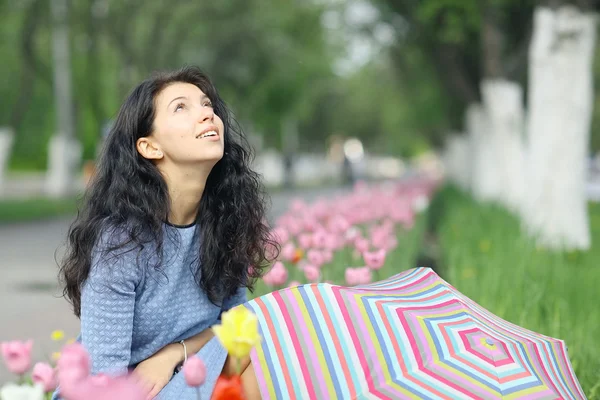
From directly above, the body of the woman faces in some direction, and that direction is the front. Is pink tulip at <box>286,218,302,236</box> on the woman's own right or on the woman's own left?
on the woman's own left

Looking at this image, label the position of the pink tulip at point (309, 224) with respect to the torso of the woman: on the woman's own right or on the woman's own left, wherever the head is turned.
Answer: on the woman's own left

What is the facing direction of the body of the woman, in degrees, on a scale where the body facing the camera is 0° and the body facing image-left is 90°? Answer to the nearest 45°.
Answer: approximately 315°

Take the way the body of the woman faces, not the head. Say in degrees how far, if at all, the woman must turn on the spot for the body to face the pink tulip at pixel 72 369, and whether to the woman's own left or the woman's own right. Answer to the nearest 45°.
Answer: approximately 45° to the woman's own right

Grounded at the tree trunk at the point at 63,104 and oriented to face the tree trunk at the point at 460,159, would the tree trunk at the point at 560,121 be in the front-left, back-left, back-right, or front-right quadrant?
front-right

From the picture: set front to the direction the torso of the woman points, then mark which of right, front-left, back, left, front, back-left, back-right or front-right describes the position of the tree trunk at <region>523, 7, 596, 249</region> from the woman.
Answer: left

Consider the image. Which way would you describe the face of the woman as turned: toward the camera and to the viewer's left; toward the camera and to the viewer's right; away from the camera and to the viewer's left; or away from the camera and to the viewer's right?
toward the camera and to the viewer's right

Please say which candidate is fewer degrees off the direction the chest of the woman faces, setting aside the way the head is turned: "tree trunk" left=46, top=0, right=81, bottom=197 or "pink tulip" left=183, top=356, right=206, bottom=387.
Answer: the pink tulip
